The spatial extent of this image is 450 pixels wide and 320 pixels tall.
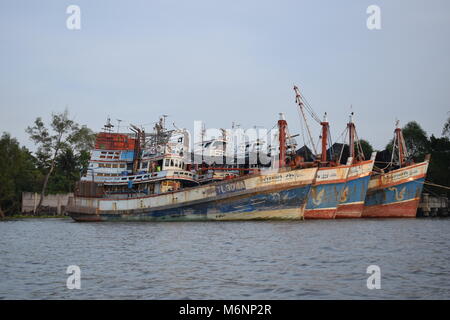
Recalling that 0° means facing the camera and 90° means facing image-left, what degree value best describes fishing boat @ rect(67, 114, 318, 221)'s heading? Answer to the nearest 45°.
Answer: approximately 270°

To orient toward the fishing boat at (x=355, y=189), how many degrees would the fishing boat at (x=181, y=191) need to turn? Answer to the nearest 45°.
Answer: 0° — it already faces it
